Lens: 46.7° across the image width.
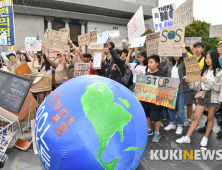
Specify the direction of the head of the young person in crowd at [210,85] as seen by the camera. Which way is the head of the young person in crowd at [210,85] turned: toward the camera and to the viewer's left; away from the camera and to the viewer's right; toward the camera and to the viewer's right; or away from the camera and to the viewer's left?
toward the camera and to the viewer's left

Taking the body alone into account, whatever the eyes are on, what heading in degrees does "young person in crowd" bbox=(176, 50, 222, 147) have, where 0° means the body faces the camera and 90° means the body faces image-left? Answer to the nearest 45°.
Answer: approximately 45°

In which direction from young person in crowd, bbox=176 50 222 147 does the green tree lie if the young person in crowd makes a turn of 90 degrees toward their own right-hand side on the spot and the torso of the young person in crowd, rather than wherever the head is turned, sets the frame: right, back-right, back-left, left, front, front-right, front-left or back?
front-right

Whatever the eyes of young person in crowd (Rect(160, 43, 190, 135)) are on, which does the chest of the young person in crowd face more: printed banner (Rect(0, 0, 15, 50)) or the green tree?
the printed banner

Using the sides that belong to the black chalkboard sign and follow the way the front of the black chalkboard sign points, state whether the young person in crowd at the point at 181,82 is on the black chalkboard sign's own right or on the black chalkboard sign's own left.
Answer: on the black chalkboard sign's own left

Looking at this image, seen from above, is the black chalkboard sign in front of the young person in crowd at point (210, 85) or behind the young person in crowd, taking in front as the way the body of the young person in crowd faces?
in front

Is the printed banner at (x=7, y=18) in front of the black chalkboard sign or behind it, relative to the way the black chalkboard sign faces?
behind

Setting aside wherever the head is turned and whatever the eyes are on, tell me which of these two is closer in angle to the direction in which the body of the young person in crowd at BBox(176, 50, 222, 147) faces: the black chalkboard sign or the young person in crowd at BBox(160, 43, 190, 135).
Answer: the black chalkboard sign

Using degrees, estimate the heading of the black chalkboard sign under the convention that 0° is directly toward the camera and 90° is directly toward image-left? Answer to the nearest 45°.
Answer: approximately 0°

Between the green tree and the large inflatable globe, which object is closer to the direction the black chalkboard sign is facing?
the large inflatable globe
